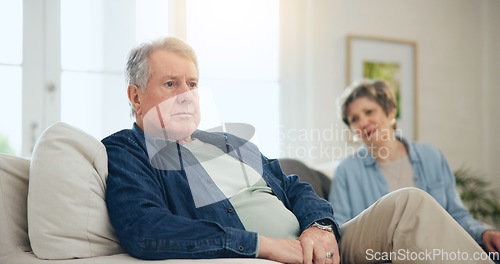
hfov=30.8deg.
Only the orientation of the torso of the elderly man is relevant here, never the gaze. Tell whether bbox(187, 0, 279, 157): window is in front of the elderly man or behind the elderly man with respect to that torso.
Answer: behind

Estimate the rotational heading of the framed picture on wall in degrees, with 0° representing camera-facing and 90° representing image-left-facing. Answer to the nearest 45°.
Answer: approximately 315°

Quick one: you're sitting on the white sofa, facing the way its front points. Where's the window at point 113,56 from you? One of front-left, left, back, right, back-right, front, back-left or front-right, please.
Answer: back-left

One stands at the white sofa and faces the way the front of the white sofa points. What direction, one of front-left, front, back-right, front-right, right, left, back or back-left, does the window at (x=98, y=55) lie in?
back-left

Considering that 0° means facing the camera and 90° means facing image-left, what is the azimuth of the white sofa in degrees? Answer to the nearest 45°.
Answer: approximately 315°

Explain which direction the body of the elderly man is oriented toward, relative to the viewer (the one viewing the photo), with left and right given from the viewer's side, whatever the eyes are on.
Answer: facing the viewer and to the right of the viewer

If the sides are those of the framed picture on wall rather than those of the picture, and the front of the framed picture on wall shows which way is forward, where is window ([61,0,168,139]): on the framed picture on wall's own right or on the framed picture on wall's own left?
on the framed picture on wall's own right

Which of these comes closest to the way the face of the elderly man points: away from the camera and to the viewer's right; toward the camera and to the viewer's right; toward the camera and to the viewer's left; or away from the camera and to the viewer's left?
toward the camera and to the viewer's right

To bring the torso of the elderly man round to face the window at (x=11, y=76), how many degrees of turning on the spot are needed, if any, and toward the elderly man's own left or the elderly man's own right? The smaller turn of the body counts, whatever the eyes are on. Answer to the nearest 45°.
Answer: approximately 180°

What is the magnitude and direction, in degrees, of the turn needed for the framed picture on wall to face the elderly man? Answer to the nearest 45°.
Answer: approximately 45° to its right

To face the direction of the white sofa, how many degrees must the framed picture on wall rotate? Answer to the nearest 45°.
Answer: approximately 45° to its right

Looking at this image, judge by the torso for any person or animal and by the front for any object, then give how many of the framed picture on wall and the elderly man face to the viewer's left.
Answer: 0
